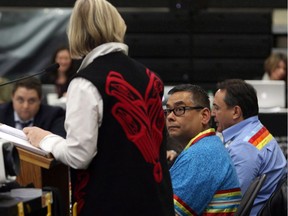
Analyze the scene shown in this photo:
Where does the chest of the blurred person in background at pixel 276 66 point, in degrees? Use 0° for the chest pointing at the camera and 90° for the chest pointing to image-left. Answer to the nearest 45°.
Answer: approximately 315°

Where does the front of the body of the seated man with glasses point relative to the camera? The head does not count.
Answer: to the viewer's left

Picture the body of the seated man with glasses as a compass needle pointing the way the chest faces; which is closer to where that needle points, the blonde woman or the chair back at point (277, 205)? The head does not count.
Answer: the blonde woman

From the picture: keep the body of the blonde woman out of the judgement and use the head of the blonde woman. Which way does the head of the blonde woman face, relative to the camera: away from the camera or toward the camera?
away from the camera

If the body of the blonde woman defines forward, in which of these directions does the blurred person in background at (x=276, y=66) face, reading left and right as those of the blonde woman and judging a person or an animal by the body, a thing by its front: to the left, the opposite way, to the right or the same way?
the opposite way

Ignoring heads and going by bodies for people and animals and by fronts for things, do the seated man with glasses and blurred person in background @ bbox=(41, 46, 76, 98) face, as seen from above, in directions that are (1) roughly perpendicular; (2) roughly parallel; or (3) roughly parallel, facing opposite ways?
roughly perpendicular

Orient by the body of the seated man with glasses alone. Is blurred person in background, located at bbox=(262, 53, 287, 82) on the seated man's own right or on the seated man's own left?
on the seated man's own right

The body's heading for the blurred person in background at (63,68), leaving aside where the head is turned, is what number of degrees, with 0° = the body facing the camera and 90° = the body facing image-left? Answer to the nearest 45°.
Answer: approximately 0°
